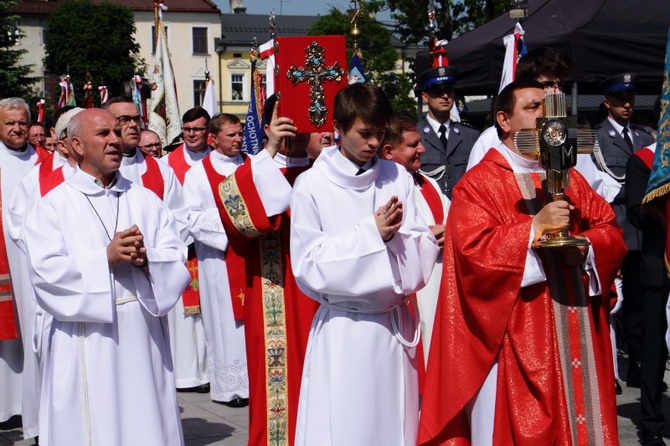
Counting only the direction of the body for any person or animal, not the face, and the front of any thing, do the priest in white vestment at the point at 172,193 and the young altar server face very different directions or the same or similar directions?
same or similar directions

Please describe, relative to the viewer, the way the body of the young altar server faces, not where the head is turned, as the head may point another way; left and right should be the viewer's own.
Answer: facing the viewer and to the right of the viewer

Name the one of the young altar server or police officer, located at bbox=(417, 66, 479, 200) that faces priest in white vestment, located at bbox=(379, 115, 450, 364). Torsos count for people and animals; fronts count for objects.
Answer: the police officer

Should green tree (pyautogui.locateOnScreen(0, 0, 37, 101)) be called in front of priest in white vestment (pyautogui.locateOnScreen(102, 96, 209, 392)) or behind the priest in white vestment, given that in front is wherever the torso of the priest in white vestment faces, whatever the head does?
behind

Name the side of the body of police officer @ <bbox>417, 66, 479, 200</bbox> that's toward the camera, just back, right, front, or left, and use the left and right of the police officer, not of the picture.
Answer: front

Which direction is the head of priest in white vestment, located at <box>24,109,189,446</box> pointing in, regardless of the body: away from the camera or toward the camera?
toward the camera

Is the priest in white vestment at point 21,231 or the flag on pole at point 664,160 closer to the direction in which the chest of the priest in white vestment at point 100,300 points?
the flag on pole

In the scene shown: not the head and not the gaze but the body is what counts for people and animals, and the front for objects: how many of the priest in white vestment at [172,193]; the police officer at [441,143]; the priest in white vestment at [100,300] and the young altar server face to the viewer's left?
0

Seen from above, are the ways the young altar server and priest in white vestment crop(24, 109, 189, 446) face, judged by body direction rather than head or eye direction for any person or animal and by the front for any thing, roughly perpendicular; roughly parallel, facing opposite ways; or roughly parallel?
roughly parallel

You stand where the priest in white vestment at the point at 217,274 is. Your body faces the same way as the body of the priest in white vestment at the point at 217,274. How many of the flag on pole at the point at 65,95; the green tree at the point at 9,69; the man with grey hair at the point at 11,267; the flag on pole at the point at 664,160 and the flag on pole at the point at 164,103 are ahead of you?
1
